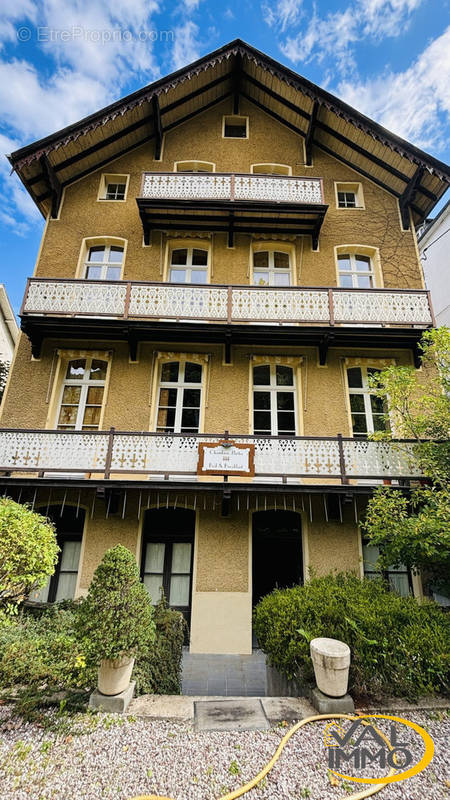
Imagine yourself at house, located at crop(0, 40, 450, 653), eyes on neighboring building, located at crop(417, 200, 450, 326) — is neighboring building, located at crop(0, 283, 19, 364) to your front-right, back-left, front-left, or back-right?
back-left

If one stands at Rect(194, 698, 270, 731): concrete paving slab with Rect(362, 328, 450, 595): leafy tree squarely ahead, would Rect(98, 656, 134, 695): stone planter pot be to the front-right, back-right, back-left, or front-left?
back-left

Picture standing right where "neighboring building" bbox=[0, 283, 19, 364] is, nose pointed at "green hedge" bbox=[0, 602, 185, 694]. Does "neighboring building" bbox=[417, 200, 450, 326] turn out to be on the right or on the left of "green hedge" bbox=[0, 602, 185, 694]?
left

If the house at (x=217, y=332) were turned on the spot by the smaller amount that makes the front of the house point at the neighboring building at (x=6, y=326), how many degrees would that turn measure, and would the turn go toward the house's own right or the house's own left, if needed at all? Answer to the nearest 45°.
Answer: approximately 135° to the house's own right

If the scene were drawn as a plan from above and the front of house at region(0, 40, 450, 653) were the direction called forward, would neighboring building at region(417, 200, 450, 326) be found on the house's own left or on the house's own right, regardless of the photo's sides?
on the house's own left

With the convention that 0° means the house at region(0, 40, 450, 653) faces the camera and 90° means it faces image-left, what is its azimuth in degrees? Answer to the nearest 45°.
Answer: approximately 0°
